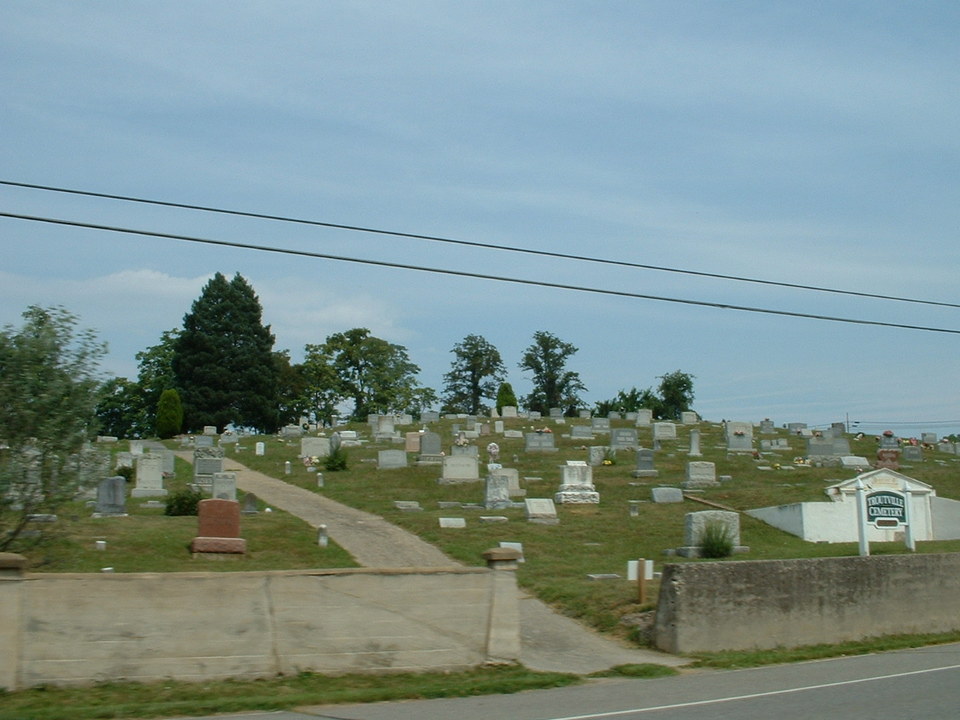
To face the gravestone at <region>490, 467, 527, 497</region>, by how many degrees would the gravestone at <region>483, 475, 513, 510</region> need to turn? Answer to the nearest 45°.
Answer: approximately 180°

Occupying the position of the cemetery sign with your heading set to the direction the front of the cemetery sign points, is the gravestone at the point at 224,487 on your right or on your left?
on your right

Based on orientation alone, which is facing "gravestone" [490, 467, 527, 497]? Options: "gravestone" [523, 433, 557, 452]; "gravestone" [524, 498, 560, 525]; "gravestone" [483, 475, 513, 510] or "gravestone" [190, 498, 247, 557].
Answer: "gravestone" [523, 433, 557, 452]

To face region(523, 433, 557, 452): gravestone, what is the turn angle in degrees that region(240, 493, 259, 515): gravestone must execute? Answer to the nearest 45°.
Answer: approximately 135° to its left

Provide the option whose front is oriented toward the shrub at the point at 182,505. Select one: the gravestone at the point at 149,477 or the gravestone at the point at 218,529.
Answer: the gravestone at the point at 149,477

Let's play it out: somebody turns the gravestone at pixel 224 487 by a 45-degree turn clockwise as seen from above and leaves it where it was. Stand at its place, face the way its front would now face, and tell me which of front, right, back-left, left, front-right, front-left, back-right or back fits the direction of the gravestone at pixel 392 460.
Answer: back

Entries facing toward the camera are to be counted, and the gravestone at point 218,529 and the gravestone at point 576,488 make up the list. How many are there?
2

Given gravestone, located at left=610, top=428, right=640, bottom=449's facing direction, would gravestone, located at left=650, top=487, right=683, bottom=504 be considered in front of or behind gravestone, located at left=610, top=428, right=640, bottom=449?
in front
